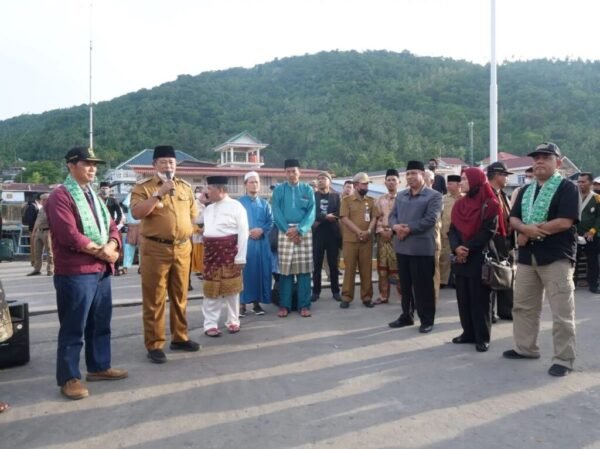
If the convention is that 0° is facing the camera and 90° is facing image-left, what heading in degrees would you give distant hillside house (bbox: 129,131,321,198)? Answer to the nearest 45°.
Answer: approximately 0°

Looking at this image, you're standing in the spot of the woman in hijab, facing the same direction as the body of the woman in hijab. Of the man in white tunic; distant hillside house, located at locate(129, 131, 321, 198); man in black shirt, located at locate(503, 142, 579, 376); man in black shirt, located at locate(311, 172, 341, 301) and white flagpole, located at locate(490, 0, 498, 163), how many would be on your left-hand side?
1

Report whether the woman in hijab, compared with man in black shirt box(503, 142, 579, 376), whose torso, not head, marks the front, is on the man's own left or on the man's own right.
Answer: on the man's own right

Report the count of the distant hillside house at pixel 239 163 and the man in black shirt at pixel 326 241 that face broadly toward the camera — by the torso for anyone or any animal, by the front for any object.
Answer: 2

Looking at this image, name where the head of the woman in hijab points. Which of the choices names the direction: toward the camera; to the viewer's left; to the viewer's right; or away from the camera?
to the viewer's left

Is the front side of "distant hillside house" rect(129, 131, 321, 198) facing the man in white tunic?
yes

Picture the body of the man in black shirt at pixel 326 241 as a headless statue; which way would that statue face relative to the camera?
toward the camera

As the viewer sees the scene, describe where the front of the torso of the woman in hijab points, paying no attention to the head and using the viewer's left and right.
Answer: facing the viewer and to the left of the viewer

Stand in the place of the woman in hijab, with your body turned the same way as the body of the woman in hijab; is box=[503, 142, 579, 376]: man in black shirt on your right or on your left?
on your left

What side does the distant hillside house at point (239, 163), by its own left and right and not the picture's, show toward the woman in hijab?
front

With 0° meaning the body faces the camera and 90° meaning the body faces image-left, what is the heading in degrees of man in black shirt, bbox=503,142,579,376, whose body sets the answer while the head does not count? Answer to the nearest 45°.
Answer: approximately 45°
